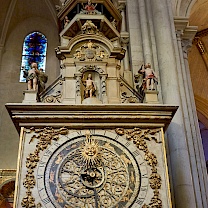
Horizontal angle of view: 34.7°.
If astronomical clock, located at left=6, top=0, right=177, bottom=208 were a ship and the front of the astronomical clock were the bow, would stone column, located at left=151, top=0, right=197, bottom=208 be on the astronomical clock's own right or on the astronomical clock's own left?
on the astronomical clock's own left

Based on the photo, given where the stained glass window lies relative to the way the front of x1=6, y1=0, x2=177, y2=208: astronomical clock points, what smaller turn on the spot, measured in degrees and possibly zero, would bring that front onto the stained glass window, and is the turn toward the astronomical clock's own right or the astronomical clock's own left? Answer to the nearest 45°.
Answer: approximately 180°

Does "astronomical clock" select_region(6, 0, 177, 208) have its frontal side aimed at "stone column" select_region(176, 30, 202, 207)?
no

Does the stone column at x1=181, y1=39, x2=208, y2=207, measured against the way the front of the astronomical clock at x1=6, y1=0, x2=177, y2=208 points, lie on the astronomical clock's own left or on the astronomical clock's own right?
on the astronomical clock's own left

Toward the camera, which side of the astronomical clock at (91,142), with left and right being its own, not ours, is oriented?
front

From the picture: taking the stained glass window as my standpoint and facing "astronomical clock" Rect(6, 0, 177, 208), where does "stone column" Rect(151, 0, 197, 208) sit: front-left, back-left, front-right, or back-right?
front-left
